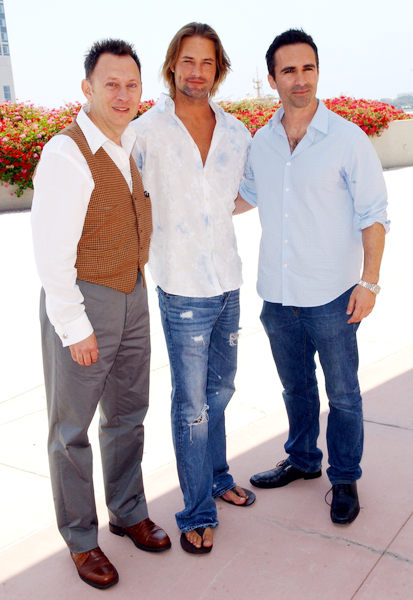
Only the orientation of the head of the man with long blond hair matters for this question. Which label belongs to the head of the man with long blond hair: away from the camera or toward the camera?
toward the camera

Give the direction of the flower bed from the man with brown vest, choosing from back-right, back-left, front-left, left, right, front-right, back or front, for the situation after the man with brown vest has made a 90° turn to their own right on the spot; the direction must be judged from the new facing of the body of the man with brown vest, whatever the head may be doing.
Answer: back-right

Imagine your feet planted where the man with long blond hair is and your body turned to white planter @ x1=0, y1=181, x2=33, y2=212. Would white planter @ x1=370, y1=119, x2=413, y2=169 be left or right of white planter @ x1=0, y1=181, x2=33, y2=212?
right

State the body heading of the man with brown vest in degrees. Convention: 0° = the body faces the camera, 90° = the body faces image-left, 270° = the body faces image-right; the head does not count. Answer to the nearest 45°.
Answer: approximately 315°

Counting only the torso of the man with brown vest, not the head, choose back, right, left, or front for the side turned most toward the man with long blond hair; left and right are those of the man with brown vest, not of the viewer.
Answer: left

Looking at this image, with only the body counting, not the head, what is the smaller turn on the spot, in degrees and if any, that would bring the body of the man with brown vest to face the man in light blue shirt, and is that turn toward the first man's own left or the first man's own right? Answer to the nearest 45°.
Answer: approximately 45° to the first man's own left

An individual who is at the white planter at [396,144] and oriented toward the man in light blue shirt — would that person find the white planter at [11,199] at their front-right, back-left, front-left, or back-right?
front-right
